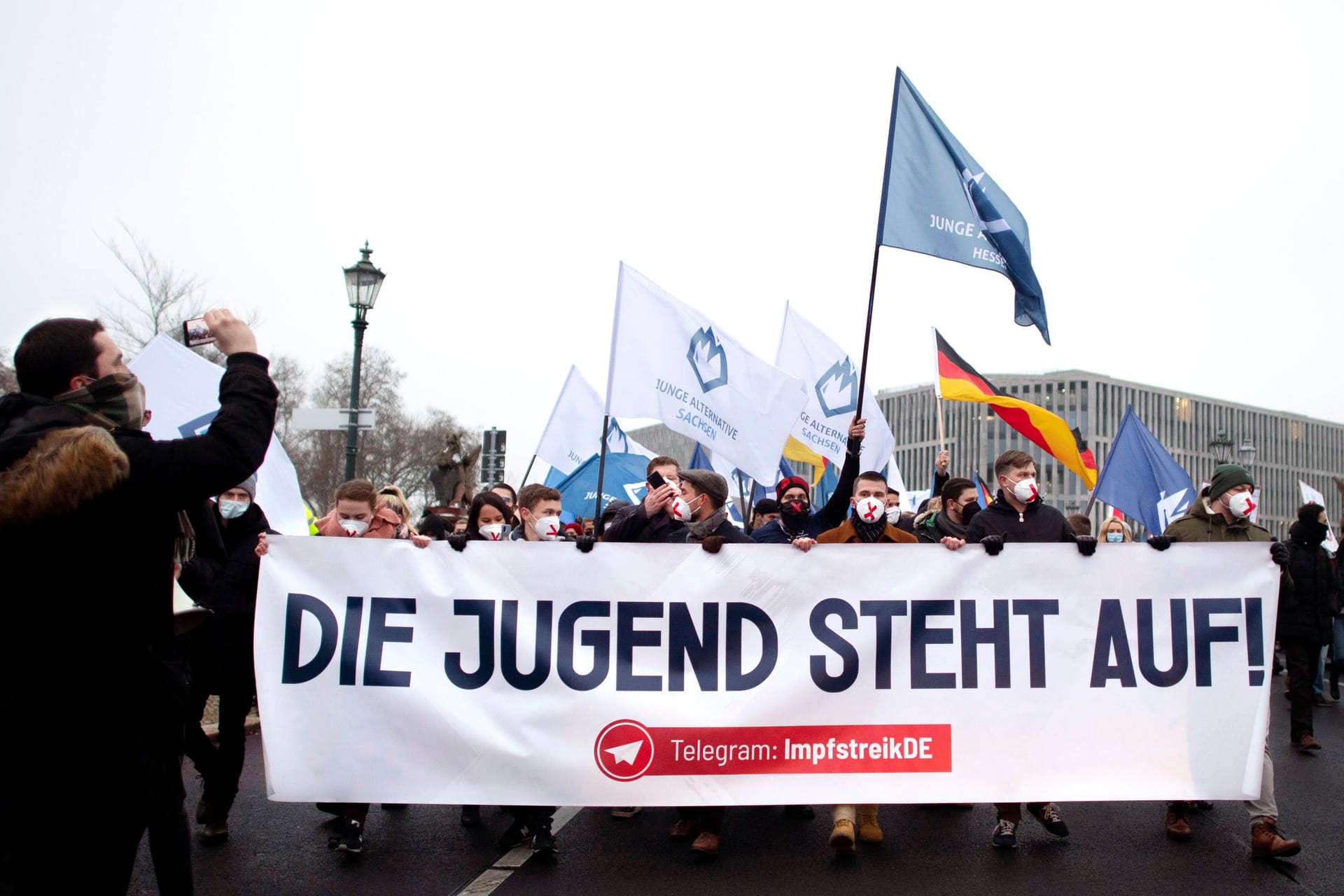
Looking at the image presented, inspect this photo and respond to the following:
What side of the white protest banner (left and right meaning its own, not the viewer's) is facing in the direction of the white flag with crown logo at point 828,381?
back

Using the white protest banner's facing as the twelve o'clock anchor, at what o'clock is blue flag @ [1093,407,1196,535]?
The blue flag is roughly at 7 o'clock from the white protest banner.

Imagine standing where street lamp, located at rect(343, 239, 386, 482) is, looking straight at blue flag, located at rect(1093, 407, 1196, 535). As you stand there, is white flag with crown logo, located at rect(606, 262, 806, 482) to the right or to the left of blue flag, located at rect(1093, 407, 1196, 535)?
right

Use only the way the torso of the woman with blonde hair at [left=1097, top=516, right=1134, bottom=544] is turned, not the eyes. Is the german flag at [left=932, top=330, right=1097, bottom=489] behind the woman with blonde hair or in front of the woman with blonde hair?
in front

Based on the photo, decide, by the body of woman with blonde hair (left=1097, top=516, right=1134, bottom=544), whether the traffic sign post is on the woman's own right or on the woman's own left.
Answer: on the woman's own right

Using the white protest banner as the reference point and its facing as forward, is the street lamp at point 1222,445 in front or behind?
behind
